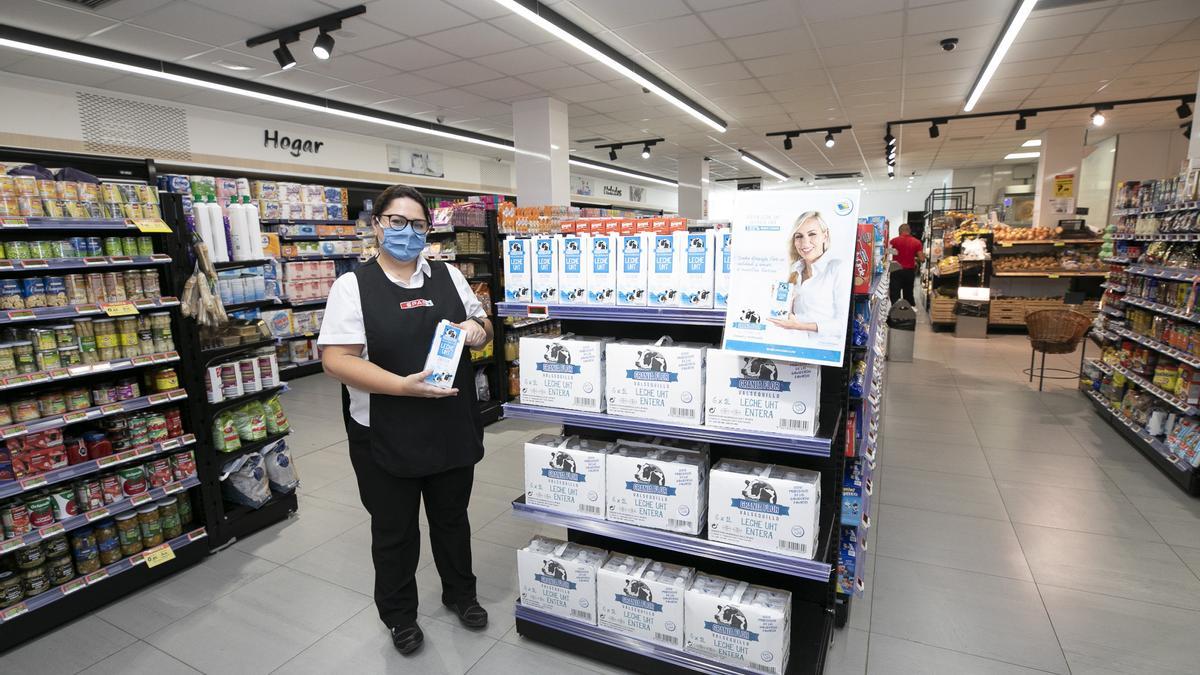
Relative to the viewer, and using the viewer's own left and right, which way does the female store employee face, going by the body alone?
facing the viewer and to the right of the viewer

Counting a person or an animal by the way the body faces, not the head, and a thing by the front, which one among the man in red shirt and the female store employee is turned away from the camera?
the man in red shirt

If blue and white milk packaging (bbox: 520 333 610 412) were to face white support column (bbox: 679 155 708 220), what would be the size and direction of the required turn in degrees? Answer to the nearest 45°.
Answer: approximately 180°

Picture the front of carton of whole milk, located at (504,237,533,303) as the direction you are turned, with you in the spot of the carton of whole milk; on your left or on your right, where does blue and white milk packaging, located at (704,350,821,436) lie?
on your left

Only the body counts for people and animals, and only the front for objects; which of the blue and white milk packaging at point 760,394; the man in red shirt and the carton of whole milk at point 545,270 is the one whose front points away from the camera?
the man in red shirt

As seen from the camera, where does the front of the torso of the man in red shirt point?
away from the camera

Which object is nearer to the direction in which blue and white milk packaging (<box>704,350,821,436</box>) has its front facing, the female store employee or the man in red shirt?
the female store employee
